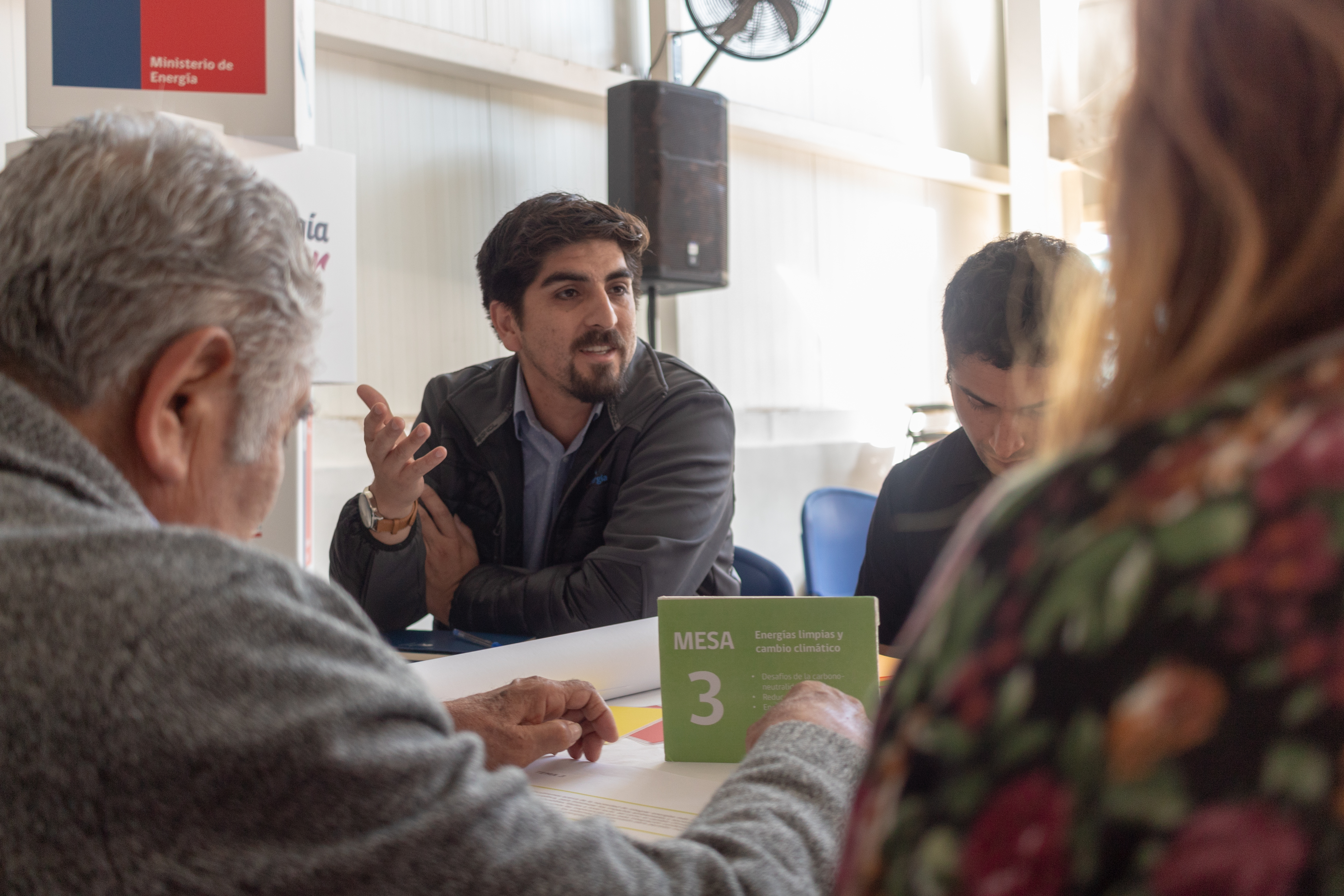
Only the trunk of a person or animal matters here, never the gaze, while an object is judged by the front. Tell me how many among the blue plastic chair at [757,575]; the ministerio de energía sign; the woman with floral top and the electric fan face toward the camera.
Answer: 3

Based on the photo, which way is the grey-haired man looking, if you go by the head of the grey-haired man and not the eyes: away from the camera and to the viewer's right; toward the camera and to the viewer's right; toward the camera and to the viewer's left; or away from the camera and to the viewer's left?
away from the camera and to the viewer's right

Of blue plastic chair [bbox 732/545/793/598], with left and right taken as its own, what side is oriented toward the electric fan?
back

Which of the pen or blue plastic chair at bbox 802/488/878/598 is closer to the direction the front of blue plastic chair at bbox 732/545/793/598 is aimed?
the pen
